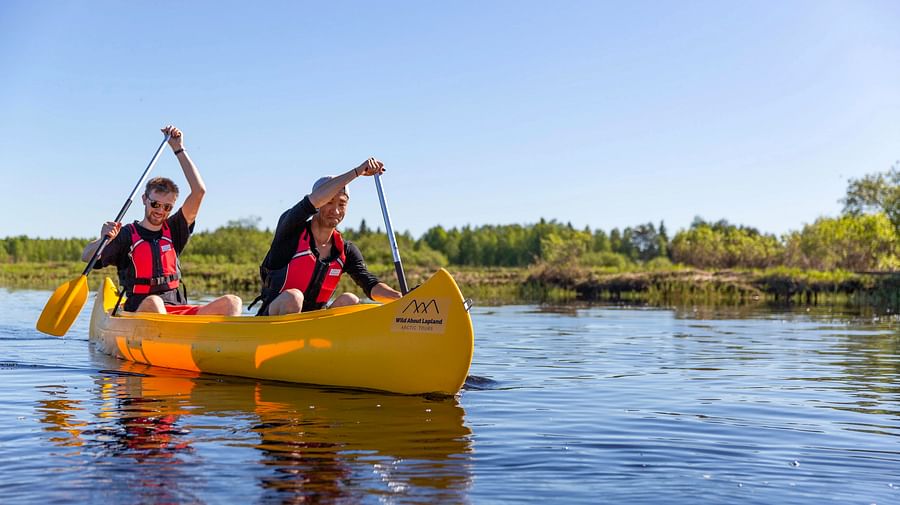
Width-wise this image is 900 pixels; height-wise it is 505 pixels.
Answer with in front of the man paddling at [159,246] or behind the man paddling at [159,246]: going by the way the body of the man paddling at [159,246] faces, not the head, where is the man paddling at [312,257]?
in front

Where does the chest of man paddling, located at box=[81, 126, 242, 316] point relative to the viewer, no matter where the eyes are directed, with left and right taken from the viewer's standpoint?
facing the viewer and to the right of the viewer

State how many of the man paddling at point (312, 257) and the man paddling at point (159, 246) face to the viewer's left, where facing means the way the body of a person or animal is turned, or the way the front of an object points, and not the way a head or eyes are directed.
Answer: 0

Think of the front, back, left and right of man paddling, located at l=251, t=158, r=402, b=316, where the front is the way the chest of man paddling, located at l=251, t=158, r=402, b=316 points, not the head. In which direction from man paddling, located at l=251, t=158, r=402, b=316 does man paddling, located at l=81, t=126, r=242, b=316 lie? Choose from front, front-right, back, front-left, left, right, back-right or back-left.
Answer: back

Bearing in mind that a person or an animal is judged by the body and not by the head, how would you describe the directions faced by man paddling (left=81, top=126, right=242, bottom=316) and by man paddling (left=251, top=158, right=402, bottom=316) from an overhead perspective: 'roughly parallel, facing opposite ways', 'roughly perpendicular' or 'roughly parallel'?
roughly parallel
